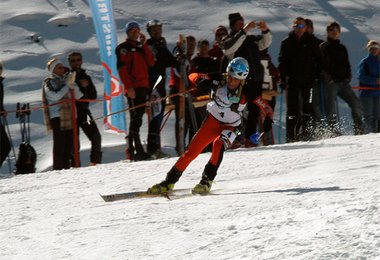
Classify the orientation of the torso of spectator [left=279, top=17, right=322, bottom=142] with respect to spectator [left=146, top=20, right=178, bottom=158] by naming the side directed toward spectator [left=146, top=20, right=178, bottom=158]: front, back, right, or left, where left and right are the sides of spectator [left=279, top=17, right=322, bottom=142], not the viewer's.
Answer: right

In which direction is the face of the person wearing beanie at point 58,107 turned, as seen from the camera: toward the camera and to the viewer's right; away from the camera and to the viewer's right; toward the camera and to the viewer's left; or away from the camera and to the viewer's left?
toward the camera and to the viewer's right

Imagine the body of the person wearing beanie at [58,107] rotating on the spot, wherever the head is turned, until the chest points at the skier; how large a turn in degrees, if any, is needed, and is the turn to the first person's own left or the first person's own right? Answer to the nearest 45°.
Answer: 0° — they already face them

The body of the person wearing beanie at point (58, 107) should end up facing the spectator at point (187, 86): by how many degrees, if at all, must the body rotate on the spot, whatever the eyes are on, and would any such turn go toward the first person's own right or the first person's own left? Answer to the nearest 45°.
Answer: approximately 45° to the first person's own left

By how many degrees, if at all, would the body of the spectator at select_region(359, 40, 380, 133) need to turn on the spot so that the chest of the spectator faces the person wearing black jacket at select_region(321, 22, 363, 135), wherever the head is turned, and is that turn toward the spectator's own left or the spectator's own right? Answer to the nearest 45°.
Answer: approximately 90° to the spectator's own right

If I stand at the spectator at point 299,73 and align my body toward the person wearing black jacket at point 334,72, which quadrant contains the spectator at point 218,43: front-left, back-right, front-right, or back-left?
back-left

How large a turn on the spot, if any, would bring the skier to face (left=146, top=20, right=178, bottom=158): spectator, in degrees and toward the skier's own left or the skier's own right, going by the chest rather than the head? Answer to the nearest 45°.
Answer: approximately 135° to the skier's own right

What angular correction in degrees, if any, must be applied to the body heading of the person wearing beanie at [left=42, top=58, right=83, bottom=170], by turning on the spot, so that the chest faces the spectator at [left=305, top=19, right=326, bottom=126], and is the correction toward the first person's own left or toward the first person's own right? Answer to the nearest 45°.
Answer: approximately 45° to the first person's own left

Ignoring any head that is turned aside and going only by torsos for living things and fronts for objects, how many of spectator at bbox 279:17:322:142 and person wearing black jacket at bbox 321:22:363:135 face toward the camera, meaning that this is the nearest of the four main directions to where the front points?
2

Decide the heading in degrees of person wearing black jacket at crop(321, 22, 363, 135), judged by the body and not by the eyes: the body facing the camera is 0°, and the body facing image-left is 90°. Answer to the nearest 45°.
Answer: approximately 0°

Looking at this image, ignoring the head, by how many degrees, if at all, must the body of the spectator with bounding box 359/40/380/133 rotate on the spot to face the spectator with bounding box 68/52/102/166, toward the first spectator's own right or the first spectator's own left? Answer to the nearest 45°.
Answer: approximately 90° to the first spectator's own right
